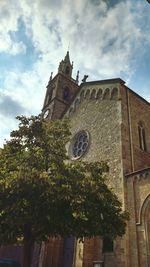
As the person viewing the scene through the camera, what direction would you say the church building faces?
facing the viewer and to the left of the viewer

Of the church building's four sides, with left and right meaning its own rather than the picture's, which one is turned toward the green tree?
front
